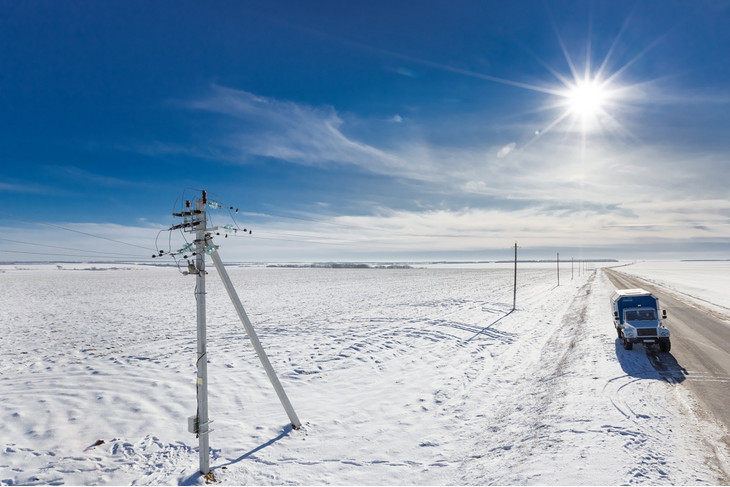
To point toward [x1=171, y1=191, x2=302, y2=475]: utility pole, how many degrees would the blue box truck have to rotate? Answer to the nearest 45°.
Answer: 0° — it already faces it

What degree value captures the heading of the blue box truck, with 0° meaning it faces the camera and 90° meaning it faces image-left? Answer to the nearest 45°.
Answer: approximately 0°
